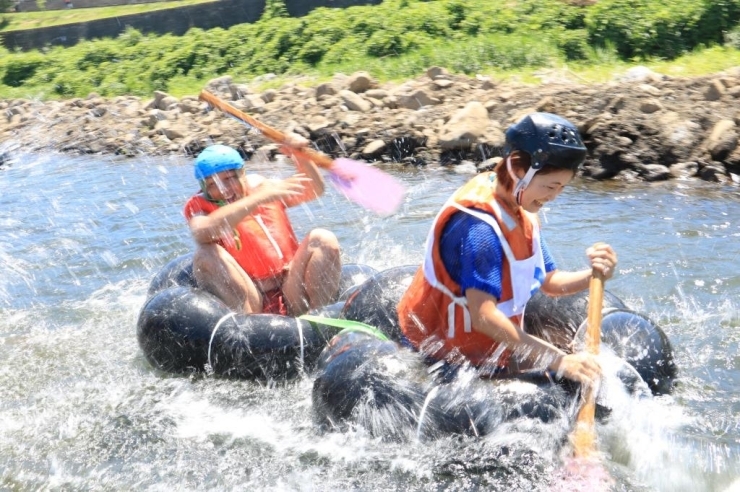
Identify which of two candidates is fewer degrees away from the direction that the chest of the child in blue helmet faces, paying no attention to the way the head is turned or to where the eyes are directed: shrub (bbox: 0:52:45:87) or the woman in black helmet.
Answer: the woman in black helmet

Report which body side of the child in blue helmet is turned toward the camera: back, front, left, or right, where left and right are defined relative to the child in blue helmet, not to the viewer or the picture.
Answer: front

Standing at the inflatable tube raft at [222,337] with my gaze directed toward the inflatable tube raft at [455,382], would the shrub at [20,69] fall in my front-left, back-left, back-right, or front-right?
back-left

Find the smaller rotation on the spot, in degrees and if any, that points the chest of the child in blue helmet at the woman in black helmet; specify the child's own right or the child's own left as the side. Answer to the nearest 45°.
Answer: approximately 45° to the child's own left

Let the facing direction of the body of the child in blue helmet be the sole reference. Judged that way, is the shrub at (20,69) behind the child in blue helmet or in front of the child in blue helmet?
behind

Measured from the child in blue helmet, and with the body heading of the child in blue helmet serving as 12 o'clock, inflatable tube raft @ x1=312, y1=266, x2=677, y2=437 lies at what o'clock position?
The inflatable tube raft is roughly at 11 o'clock from the child in blue helmet.
